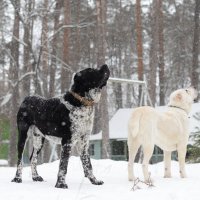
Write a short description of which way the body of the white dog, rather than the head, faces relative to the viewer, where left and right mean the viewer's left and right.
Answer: facing away from the viewer and to the right of the viewer

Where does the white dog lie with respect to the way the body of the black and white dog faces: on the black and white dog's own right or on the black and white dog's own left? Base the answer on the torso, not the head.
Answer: on the black and white dog's own left

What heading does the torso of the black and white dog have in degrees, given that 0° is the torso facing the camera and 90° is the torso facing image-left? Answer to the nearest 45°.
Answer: approximately 315°

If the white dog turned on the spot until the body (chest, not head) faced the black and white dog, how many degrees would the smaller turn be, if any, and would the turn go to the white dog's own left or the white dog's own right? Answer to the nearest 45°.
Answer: approximately 180°
